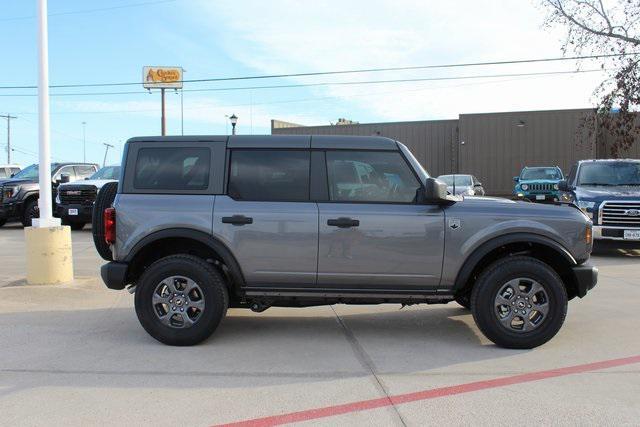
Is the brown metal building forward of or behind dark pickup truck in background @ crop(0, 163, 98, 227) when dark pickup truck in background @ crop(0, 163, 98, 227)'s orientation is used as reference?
behind

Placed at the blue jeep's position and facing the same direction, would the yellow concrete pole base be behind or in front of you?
in front

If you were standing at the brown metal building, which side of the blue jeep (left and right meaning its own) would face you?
back

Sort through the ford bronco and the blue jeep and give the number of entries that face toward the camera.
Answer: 1

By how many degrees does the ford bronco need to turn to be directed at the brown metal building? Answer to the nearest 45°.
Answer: approximately 90° to its left

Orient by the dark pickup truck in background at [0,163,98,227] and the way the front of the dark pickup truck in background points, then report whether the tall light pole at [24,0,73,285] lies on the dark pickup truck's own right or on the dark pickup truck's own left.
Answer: on the dark pickup truck's own left

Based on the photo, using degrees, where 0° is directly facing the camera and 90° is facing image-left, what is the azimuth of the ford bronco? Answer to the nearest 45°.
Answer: approximately 270°

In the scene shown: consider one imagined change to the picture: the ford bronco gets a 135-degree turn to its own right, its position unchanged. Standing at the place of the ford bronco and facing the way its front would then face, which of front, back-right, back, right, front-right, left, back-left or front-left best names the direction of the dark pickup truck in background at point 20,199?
right

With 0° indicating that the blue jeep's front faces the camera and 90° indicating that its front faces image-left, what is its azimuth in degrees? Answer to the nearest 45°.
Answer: approximately 0°

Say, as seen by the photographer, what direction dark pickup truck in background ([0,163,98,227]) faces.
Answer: facing the viewer and to the left of the viewer

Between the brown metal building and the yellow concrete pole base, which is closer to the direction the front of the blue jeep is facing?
the yellow concrete pole base

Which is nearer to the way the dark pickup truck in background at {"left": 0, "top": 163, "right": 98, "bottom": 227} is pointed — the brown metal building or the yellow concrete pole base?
the yellow concrete pole base

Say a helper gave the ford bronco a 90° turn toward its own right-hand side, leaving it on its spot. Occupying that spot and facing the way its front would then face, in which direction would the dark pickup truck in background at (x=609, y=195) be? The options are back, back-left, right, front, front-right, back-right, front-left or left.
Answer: back-left

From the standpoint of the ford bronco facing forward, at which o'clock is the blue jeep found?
The blue jeep is roughly at 10 o'clock from the ford bronco.

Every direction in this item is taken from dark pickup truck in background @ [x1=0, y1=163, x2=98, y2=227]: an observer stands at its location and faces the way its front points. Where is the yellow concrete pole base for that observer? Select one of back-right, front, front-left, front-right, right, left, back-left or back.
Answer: front-left

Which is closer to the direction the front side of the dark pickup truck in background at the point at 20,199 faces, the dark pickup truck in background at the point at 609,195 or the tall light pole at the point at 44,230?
the tall light pole

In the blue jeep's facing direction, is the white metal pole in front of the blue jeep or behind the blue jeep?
in front
